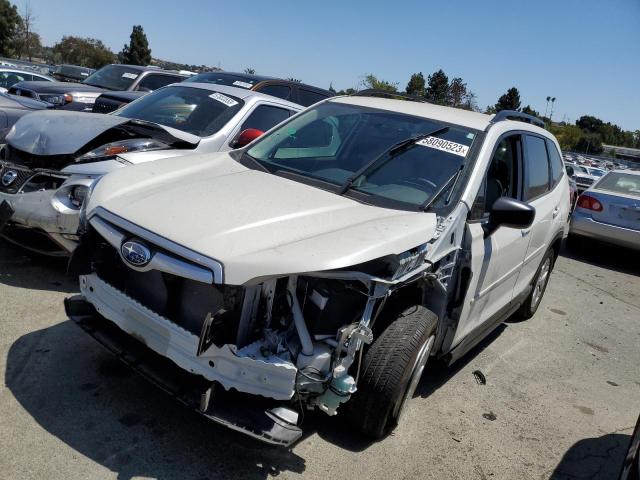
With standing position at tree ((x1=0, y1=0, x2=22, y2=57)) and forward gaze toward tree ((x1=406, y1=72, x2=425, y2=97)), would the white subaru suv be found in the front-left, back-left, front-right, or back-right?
front-right

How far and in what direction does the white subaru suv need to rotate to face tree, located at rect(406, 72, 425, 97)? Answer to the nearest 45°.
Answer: approximately 135° to its right

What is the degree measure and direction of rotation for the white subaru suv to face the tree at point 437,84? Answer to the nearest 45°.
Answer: approximately 135° to its right

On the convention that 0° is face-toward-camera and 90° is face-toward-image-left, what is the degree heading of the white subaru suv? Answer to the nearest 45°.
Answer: approximately 45°

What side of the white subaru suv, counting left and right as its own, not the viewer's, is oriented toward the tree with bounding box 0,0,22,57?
right

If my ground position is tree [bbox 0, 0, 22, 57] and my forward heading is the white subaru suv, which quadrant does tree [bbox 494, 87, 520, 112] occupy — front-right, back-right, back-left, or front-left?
front-left

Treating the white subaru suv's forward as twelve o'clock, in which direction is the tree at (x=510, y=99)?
The tree is roughly at 5 o'clock from the white subaru suv.
